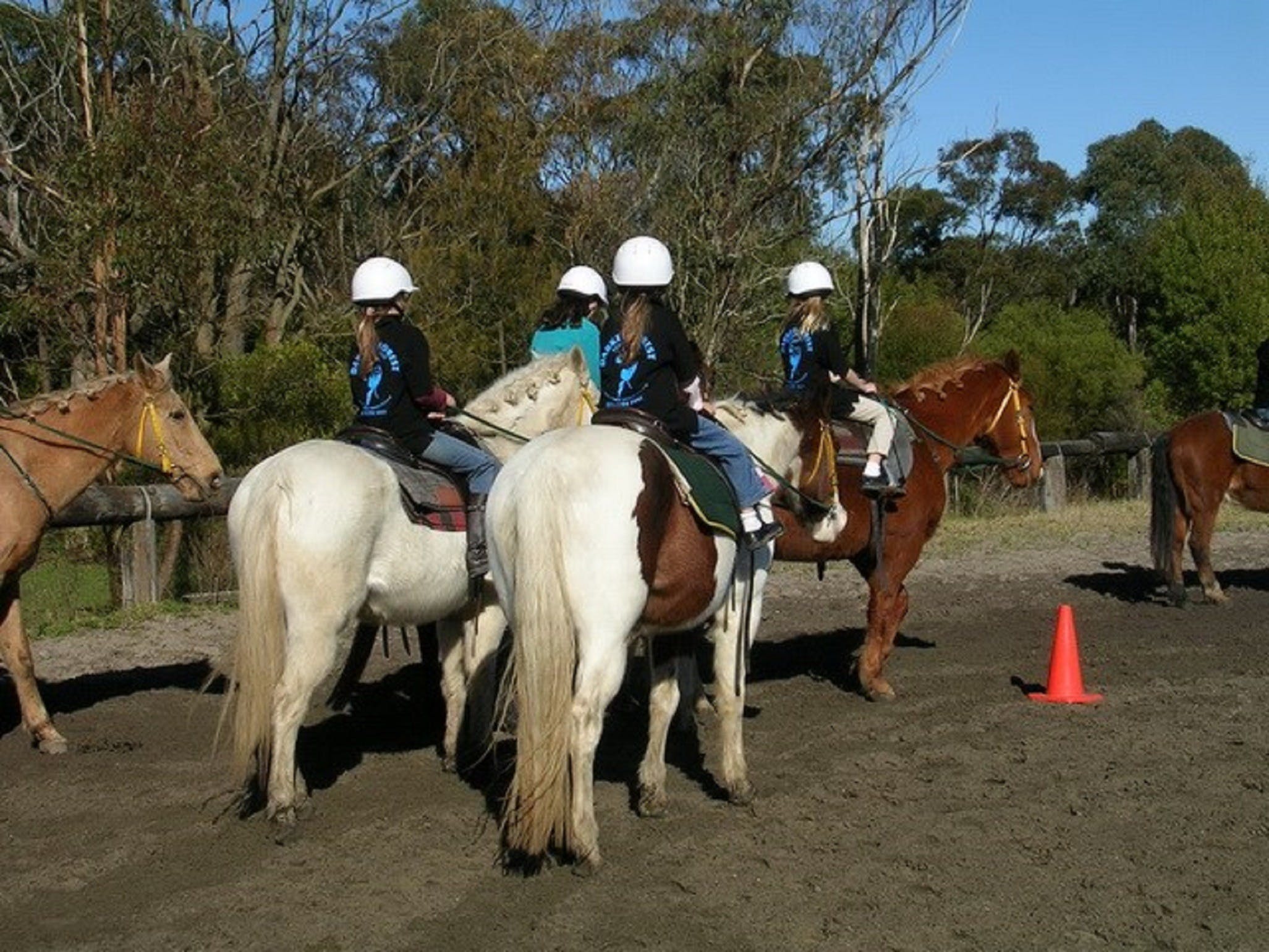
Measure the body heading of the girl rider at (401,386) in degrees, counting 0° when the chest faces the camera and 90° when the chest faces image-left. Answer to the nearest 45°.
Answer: approximately 225°

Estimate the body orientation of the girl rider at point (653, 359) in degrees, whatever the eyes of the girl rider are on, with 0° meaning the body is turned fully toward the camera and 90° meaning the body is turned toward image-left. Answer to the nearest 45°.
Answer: approximately 225°

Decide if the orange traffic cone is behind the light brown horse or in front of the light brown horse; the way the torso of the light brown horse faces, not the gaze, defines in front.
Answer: in front

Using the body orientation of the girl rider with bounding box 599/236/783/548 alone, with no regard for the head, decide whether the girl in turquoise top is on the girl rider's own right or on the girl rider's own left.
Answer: on the girl rider's own left

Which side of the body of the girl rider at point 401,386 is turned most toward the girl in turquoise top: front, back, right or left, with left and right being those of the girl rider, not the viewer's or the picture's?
front

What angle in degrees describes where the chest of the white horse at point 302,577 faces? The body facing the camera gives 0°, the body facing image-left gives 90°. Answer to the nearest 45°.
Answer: approximately 225°

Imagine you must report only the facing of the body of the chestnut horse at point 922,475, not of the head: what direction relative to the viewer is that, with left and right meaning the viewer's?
facing to the right of the viewer

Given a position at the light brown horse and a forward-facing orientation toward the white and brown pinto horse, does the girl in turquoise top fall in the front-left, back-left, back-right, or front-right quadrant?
front-left

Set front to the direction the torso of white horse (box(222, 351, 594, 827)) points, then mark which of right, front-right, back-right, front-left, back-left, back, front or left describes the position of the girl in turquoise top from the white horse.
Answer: front

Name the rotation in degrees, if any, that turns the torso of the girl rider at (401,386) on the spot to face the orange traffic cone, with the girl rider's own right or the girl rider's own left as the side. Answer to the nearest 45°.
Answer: approximately 45° to the girl rider's own right

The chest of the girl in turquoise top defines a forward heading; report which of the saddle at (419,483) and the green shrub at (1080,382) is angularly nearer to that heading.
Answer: the green shrub

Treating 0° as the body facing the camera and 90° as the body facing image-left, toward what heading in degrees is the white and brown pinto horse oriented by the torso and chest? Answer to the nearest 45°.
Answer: approximately 225°
